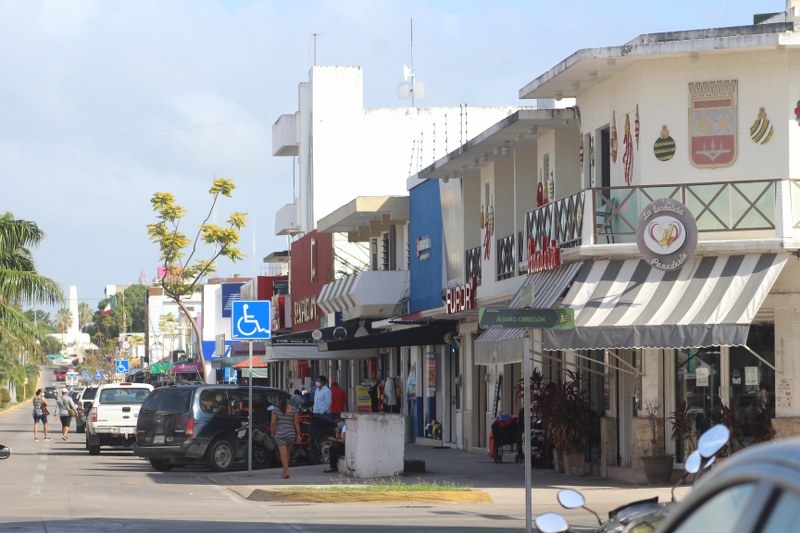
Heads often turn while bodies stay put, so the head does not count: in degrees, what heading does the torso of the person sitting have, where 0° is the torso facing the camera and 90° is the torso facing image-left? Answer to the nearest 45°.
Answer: approximately 90°

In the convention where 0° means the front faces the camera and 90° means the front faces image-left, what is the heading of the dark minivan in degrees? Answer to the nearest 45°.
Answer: approximately 225°

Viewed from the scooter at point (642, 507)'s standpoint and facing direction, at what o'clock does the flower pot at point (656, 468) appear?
The flower pot is roughly at 12 o'clock from the scooter.

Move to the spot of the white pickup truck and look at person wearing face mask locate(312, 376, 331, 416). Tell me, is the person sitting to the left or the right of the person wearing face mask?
right

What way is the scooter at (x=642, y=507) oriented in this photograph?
away from the camera

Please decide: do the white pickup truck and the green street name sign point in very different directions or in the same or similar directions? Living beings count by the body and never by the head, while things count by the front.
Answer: very different directions

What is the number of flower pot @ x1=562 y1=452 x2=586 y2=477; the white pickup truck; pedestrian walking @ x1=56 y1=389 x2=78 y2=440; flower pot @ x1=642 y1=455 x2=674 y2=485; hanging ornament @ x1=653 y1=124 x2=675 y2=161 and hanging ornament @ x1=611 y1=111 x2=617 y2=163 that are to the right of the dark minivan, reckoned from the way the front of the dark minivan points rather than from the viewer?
4

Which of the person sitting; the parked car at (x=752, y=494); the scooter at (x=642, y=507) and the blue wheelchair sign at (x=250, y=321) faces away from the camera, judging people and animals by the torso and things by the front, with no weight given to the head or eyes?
the scooter

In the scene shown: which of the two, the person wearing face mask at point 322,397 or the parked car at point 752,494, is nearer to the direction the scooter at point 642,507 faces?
the person wearing face mask

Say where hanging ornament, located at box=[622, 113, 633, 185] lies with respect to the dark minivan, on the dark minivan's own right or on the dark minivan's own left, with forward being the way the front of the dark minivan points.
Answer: on the dark minivan's own right

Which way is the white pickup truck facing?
away from the camera
